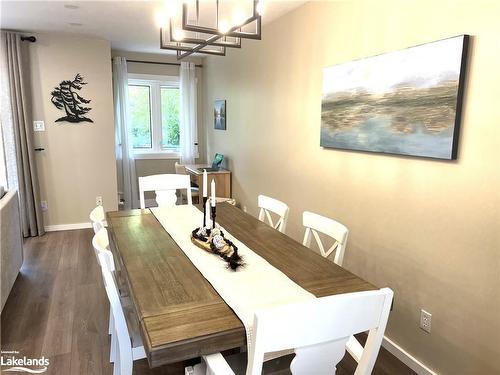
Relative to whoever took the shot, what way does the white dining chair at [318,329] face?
facing away from the viewer and to the left of the viewer

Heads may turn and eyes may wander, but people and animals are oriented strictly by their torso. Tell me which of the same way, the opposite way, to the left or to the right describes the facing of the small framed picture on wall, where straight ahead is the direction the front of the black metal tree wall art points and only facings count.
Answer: to the right

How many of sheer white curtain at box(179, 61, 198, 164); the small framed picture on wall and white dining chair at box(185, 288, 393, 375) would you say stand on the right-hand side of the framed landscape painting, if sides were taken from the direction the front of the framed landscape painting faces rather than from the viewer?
2

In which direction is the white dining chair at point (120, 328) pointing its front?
to the viewer's right

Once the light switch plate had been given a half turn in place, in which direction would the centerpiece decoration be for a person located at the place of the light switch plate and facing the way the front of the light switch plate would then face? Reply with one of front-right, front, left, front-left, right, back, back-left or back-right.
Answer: back

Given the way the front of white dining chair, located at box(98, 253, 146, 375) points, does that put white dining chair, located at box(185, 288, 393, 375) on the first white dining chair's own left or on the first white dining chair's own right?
on the first white dining chair's own right

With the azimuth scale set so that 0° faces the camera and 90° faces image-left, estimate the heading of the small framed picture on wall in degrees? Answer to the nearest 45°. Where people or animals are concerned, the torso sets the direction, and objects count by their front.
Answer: approximately 45°

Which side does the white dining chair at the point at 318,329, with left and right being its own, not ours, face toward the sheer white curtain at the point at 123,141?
front

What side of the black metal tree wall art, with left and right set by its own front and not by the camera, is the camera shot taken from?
front

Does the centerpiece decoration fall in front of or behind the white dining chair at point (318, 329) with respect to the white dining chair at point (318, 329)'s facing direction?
in front

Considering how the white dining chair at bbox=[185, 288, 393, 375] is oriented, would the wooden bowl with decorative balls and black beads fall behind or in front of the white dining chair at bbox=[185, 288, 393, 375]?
in front

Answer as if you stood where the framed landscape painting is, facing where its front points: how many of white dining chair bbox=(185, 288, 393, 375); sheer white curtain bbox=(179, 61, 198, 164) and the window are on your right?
2

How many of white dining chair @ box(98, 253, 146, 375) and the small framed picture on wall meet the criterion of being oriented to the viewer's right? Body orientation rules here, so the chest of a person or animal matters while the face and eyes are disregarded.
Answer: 1

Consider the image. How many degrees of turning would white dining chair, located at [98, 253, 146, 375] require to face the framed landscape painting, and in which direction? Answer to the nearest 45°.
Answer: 0° — it already faces it
